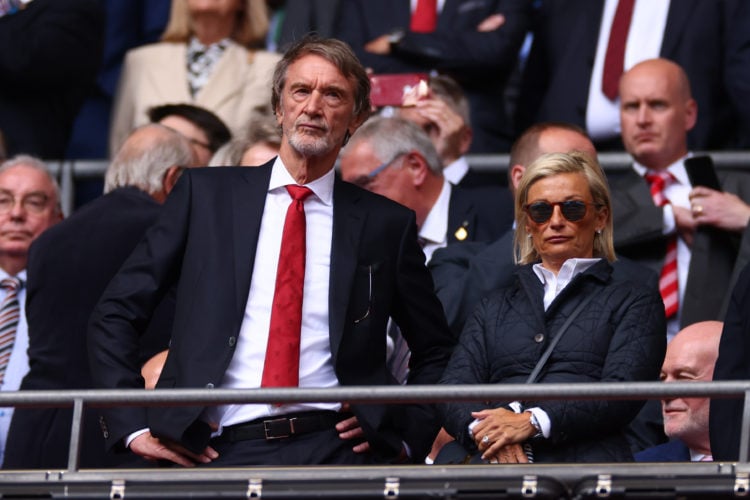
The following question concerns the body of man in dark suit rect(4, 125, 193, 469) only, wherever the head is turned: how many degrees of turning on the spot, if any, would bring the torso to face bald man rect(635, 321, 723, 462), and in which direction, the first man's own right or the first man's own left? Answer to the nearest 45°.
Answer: approximately 45° to the first man's own right

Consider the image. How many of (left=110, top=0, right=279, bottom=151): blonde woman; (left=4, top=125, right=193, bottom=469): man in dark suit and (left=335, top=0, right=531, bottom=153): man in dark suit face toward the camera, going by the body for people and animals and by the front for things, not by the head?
2

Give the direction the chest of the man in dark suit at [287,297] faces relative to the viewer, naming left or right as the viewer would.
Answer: facing the viewer

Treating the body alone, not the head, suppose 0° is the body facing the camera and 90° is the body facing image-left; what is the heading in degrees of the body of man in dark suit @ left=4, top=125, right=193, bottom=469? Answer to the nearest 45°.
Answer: approximately 225°

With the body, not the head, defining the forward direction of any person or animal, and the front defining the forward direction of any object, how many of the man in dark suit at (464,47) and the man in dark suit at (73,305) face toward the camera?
1

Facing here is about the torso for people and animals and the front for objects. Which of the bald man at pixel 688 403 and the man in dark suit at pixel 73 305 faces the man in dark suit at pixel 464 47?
the man in dark suit at pixel 73 305

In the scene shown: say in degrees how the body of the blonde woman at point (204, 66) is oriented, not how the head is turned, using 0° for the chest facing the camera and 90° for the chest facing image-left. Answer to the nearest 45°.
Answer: approximately 0°

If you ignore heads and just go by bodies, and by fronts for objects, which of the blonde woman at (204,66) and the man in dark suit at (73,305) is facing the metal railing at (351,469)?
the blonde woman

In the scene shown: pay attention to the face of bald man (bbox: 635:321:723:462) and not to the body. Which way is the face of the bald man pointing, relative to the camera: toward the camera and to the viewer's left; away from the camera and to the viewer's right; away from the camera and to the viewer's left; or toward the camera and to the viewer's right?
toward the camera and to the viewer's left

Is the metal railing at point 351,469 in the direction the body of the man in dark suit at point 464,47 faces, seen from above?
yes

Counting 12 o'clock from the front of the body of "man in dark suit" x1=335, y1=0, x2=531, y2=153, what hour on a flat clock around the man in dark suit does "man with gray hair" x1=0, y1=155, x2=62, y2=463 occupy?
The man with gray hair is roughly at 2 o'clock from the man in dark suit.

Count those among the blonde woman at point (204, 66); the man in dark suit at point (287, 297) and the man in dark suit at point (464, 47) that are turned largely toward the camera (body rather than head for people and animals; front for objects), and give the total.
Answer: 3
